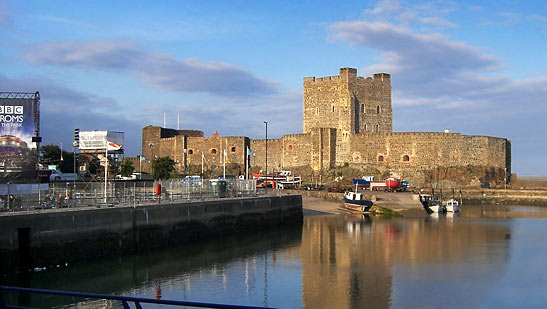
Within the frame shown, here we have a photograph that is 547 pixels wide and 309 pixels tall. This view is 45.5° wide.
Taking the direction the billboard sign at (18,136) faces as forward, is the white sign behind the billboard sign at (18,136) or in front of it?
behind

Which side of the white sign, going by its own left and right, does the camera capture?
front

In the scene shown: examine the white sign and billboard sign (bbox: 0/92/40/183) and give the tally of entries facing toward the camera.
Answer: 2

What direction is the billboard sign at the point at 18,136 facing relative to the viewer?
toward the camera

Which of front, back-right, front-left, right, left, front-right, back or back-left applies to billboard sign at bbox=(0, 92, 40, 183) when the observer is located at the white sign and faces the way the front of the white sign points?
front

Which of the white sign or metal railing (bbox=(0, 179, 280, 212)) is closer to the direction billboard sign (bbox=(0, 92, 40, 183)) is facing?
the metal railing

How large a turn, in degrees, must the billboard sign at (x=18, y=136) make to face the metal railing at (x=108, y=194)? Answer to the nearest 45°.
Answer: approximately 45° to its left

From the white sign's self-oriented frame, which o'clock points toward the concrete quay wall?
The concrete quay wall is roughly at 12 o'clock from the white sign.

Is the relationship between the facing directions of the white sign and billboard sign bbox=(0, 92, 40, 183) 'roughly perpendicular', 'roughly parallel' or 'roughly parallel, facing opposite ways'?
roughly parallel

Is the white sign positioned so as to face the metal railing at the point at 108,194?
yes
